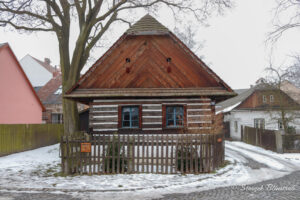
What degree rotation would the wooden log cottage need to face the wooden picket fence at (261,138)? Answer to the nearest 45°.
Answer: approximately 135° to its left

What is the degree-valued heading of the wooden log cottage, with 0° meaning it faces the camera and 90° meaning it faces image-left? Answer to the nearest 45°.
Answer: approximately 0°

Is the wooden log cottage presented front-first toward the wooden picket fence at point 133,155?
yes

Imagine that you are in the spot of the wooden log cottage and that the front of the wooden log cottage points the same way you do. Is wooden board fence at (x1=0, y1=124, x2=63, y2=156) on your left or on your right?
on your right
